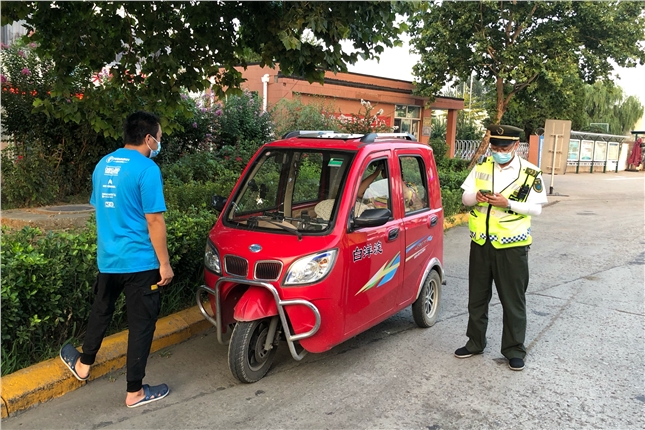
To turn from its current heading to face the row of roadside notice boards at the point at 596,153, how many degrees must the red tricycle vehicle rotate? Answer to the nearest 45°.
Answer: approximately 180°

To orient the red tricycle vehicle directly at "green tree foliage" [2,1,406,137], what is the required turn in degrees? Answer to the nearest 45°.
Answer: approximately 90° to its right

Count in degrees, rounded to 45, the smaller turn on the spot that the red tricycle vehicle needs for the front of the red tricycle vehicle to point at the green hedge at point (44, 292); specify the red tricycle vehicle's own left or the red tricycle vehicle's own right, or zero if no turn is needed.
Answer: approximately 45° to the red tricycle vehicle's own right

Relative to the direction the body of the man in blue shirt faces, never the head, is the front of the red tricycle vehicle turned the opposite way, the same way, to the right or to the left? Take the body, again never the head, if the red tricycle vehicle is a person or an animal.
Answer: the opposite way

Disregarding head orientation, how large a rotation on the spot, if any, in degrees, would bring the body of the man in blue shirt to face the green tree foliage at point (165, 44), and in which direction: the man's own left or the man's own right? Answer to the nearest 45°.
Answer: approximately 45° to the man's own left

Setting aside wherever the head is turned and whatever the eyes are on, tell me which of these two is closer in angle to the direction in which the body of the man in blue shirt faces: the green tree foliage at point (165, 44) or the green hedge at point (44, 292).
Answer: the green tree foliage

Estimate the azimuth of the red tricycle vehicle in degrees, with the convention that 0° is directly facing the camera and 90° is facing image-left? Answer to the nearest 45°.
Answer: approximately 45°

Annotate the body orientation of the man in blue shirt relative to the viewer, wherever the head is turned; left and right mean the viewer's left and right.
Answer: facing away from the viewer and to the right of the viewer

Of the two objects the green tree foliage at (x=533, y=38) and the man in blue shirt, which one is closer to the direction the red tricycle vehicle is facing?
the man in blue shirt

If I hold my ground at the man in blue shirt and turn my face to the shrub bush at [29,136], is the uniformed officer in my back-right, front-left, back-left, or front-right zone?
back-right
